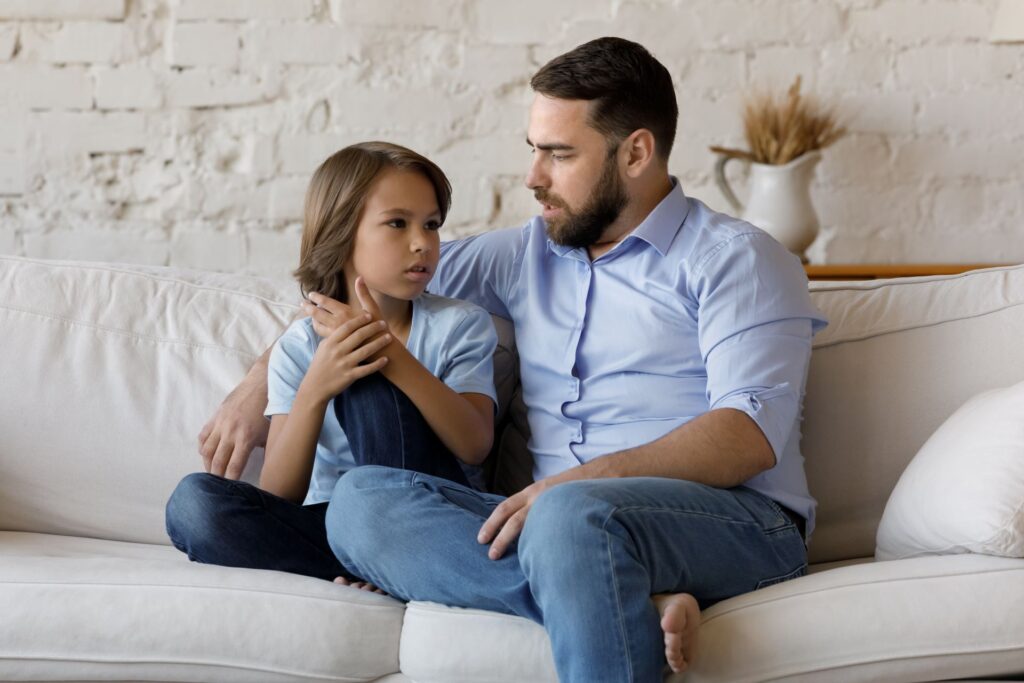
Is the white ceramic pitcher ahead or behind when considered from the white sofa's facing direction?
behind

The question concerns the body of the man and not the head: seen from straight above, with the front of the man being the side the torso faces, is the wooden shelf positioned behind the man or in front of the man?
behind

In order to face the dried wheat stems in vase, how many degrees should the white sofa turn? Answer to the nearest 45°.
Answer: approximately 135° to its left

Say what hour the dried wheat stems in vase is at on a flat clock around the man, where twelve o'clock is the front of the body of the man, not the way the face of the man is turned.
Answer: The dried wheat stems in vase is roughly at 5 o'clock from the man.

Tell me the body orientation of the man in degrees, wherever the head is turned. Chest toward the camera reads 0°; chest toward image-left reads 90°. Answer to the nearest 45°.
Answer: approximately 45°

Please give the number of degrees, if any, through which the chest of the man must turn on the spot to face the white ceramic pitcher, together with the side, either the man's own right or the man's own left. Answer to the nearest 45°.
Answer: approximately 135° to the man's own right
